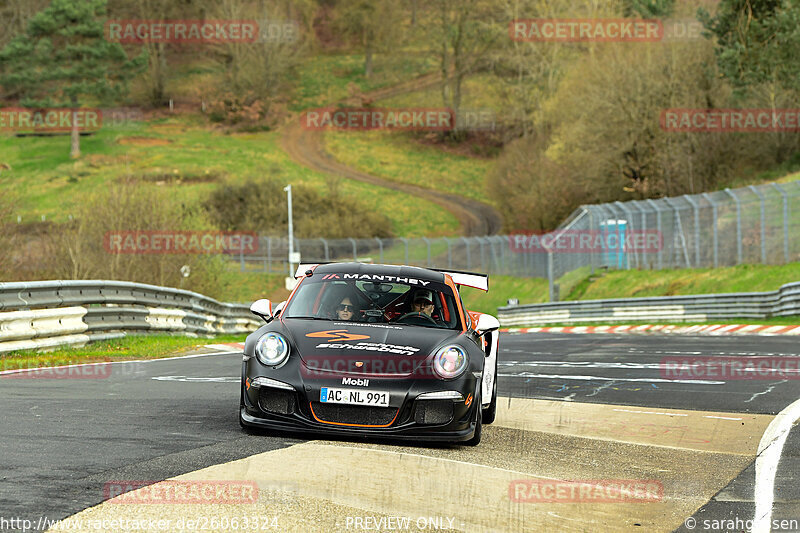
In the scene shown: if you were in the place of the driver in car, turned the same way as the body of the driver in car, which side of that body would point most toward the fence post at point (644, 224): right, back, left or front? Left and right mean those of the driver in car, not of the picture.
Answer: back

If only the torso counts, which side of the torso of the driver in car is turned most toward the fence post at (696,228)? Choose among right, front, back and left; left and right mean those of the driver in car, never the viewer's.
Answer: back

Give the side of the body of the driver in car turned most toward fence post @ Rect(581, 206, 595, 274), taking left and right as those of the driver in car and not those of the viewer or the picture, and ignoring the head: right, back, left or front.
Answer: back

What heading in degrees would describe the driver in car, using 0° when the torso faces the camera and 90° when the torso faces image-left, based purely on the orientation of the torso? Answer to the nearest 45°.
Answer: approximately 0°

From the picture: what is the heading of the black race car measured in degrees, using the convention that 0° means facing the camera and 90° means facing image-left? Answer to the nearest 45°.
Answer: approximately 0°

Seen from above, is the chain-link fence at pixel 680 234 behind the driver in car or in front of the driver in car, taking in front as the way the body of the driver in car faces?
behind

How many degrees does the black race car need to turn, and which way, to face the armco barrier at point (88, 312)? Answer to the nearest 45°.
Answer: approximately 135° to its right

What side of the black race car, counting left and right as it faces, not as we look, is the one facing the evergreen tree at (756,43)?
back

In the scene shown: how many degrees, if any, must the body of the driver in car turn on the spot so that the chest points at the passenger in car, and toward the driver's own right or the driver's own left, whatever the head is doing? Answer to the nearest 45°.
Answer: approximately 90° to the driver's own right

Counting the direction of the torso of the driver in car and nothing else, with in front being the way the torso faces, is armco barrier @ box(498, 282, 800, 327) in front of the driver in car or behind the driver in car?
behind

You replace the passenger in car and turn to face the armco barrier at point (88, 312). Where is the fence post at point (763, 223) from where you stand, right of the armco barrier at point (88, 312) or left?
right

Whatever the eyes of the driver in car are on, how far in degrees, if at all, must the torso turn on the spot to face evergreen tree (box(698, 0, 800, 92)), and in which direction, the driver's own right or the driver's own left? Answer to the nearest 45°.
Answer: approximately 180°

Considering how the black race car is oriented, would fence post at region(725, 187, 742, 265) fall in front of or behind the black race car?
behind

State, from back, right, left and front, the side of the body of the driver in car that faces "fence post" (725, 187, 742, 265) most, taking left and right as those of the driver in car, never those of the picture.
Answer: back
